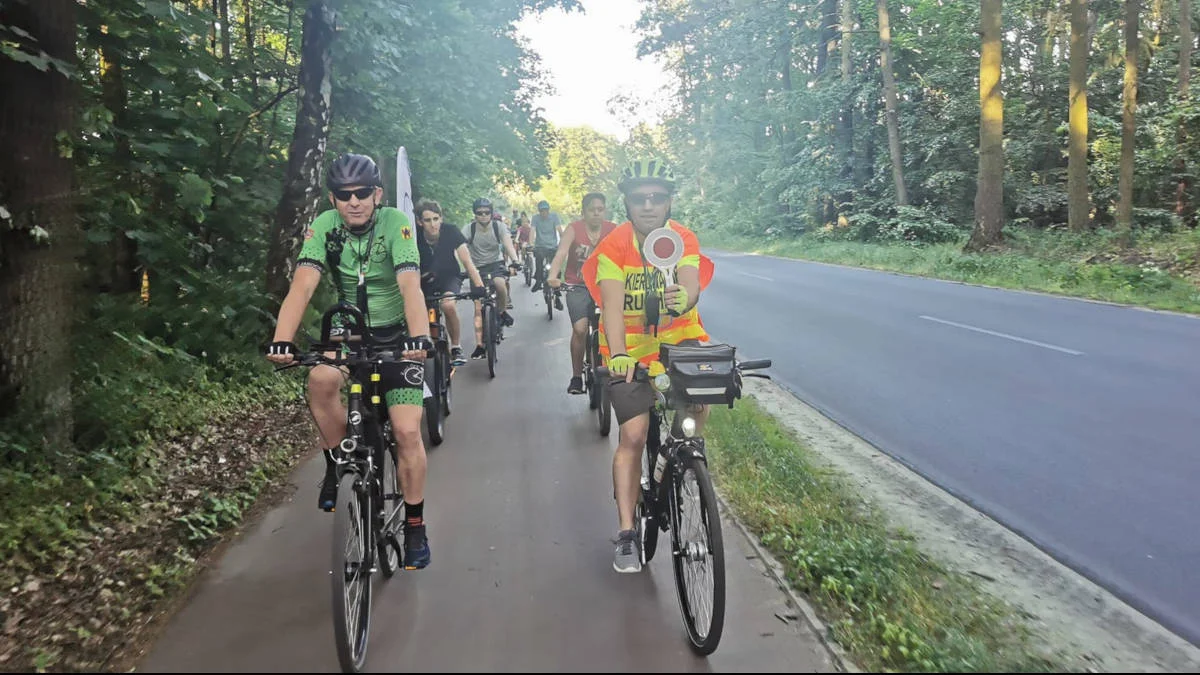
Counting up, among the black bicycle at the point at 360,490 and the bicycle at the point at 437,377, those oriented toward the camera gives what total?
2

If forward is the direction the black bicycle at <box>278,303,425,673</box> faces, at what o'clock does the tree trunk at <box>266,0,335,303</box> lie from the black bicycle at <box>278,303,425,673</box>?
The tree trunk is roughly at 6 o'clock from the black bicycle.

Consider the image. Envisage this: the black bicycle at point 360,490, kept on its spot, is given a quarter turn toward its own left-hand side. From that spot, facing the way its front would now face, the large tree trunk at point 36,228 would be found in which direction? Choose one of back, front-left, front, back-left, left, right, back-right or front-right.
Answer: back-left

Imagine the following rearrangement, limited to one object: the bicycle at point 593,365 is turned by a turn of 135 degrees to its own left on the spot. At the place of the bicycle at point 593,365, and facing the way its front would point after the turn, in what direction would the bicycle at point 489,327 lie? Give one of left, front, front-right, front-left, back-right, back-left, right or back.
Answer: left

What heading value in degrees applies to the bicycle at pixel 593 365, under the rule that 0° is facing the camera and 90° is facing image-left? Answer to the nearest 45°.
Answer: approximately 0°

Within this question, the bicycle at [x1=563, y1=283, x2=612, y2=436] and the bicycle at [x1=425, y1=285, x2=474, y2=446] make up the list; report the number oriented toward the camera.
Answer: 2

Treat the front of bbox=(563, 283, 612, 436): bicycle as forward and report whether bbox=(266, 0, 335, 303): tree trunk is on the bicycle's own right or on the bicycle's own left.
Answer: on the bicycle's own right
